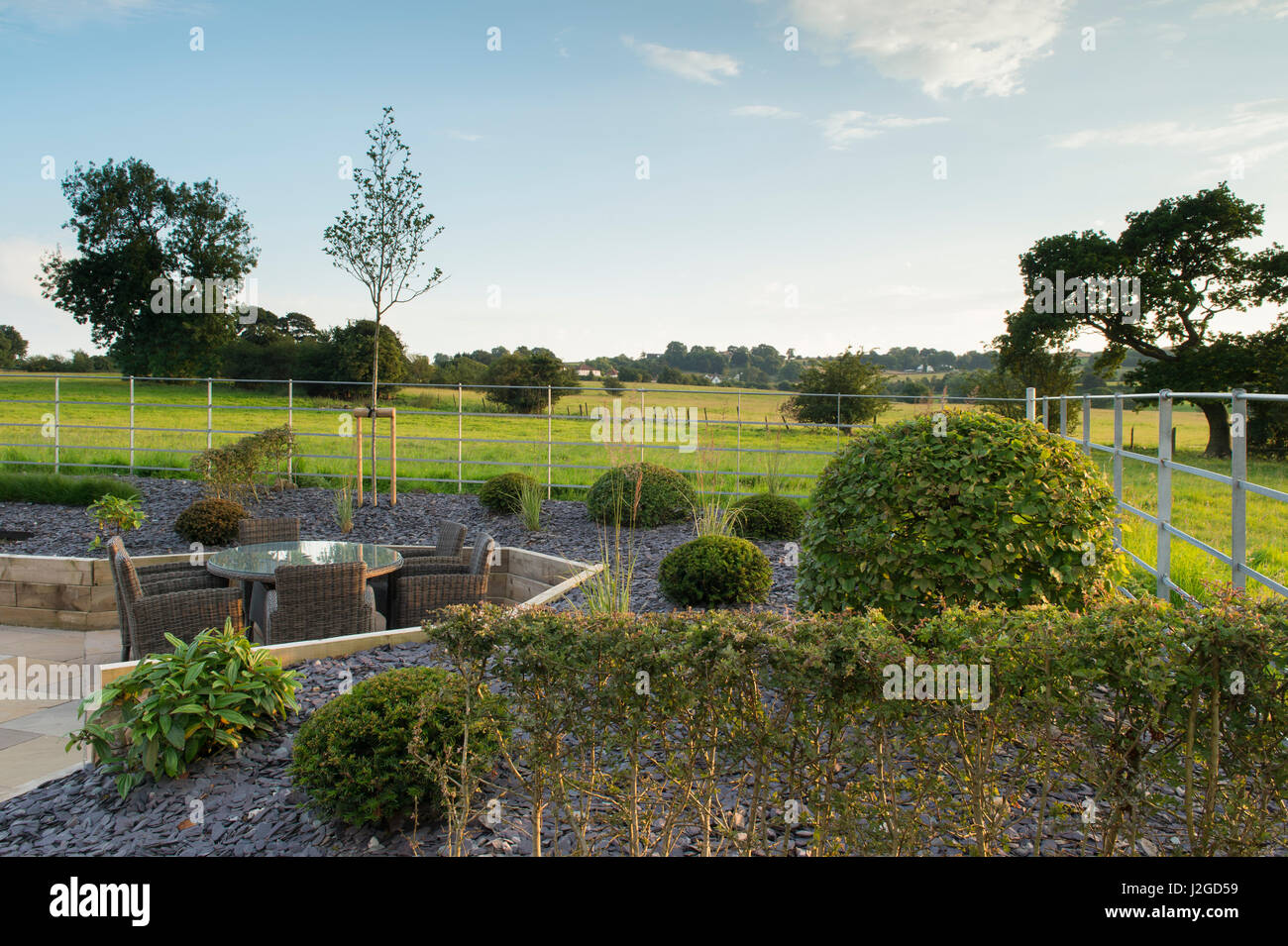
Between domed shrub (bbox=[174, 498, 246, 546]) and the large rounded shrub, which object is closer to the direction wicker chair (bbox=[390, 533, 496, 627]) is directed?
the domed shrub

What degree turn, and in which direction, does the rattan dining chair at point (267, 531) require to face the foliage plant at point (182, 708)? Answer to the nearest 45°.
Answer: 0° — it already faces it

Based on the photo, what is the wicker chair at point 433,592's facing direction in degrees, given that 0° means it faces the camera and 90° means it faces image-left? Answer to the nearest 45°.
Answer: approximately 90°

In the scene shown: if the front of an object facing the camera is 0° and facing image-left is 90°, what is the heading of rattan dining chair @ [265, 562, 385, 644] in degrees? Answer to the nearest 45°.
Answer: approximately 180°

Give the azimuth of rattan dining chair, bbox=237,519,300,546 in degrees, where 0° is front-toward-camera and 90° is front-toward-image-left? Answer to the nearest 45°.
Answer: approximately 0°

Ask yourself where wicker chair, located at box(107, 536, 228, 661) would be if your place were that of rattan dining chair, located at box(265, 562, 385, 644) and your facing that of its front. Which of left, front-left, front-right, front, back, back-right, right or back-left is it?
front-left

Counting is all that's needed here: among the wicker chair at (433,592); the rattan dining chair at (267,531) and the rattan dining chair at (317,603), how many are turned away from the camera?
1

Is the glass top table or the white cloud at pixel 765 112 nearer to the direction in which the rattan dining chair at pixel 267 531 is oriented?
the glass top table

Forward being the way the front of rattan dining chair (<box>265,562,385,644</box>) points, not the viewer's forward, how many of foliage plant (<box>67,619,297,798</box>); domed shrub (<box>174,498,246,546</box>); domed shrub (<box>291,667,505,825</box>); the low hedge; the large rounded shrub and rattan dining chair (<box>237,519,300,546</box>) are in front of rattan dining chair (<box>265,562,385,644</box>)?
2

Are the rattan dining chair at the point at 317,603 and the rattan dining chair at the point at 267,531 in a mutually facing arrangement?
yes

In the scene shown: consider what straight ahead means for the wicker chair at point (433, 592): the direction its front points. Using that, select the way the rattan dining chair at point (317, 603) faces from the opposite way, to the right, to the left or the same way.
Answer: to the right

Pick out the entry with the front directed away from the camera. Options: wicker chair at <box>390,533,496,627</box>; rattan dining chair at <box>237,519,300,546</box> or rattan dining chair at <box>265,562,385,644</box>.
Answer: rattan dining chair at <box>265,562,385,644</box>

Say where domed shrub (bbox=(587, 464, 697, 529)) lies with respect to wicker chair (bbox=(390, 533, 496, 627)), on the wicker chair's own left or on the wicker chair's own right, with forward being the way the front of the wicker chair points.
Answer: on the wicker chair's own right

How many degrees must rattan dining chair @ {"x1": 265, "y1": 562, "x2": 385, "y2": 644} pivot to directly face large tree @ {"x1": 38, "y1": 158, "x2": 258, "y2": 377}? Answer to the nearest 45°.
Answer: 0° — it already faces it
